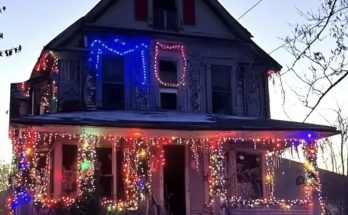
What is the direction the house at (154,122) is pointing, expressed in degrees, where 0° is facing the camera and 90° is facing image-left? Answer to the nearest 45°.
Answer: approximately 0°
